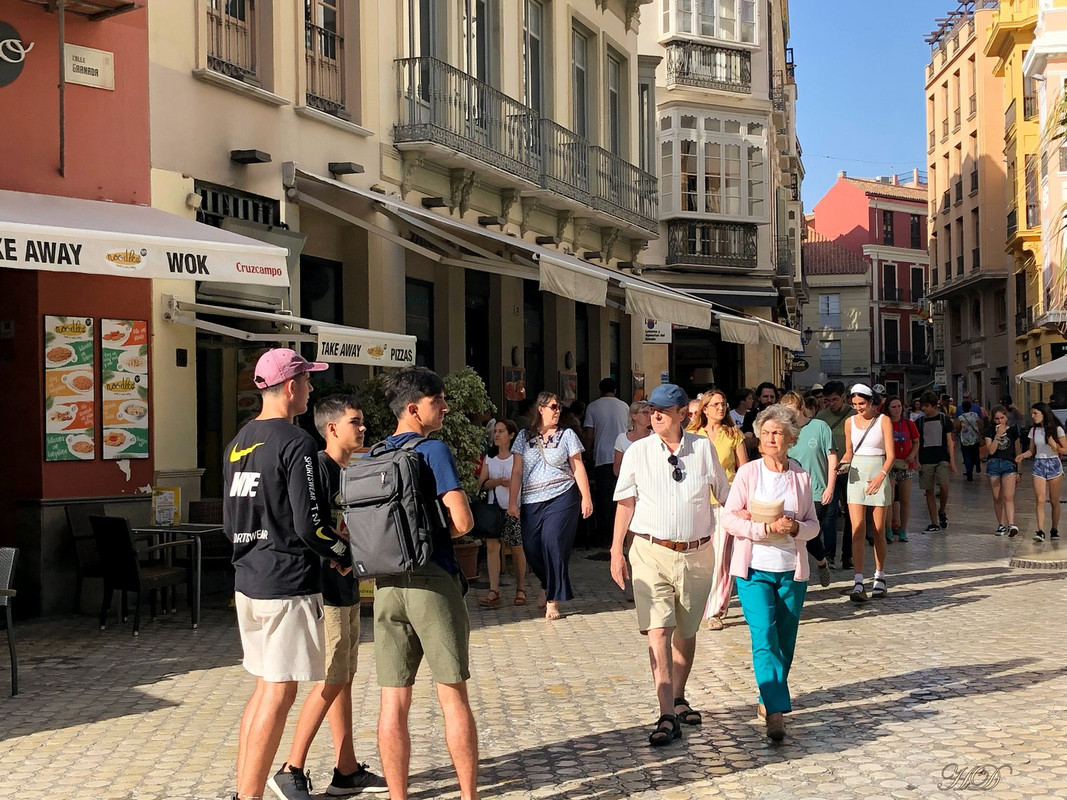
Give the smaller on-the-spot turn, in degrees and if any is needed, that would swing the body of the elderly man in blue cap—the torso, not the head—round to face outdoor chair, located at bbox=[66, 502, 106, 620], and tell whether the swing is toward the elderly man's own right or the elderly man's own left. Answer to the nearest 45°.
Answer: approximately 135° to the elderly man's own right

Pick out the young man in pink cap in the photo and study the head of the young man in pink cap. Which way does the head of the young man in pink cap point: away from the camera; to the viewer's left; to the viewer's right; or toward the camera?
to the viewer's right

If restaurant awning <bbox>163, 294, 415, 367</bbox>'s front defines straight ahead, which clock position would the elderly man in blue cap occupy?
The elderly man in blue cap is roughly at 1 o'clock from the restaurant awning.

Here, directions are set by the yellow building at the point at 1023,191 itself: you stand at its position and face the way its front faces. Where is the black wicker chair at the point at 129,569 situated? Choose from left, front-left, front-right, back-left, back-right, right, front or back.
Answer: front-left

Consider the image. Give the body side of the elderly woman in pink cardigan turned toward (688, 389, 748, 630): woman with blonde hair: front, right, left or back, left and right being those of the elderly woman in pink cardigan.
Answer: back

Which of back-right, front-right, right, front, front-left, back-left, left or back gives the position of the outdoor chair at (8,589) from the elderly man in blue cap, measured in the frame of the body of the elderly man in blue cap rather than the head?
right

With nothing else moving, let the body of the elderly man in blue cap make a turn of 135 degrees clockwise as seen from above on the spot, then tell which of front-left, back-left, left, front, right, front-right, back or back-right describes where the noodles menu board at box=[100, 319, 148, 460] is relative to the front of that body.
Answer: front

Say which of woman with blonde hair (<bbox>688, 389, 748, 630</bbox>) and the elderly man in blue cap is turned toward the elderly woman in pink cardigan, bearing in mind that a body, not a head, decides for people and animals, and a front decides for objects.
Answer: the woman with blonde hair

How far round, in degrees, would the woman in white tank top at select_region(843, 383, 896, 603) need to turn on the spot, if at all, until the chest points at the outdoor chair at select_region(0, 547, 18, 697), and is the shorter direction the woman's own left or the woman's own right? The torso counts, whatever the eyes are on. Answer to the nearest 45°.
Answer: approximately 45° to the woman's own right
